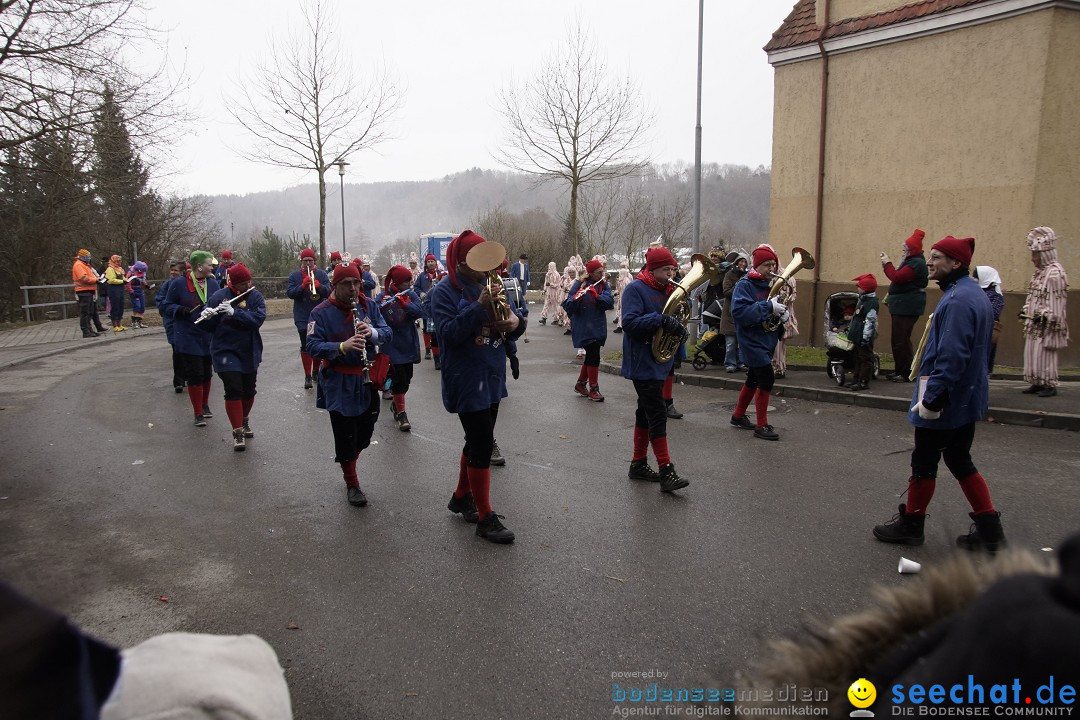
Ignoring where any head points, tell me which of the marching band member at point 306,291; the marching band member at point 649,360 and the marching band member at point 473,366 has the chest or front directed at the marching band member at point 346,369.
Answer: the marching band member at point 306,291

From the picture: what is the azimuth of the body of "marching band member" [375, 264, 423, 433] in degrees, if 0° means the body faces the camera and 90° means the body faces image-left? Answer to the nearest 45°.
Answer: approximately 315°

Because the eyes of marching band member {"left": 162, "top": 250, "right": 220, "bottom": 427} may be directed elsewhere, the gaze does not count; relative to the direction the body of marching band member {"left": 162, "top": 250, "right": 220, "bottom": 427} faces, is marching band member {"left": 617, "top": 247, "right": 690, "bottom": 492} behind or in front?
in front

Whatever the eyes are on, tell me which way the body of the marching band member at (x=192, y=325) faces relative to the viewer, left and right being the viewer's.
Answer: facing the viewer and to the right of the viewer

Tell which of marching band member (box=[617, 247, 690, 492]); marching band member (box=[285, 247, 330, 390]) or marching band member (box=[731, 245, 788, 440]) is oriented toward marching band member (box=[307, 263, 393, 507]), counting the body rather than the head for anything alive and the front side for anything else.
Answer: marching band member (box=[285, 247, 330, 390])

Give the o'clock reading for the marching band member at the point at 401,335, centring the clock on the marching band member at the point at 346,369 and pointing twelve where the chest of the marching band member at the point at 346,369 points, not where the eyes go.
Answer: the marching band member at the point at 401,335 is roughly at 8 o'clock from the marching band member at the point at 346,369.

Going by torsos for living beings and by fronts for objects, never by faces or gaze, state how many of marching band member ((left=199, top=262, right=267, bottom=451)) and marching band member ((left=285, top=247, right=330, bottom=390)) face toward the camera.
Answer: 2

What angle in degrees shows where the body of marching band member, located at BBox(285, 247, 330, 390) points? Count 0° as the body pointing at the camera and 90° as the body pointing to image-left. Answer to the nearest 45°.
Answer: approximately 0°

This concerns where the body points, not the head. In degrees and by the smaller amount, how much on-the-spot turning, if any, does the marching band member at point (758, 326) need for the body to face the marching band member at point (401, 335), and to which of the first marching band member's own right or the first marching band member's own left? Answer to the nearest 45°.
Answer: approximately 135° to the first marching band member's own right

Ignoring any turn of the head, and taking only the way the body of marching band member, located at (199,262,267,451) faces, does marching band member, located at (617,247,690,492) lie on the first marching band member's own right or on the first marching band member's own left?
on the first marching band member's own left

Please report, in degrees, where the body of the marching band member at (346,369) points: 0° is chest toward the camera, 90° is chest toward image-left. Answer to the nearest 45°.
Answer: approximately 315°
